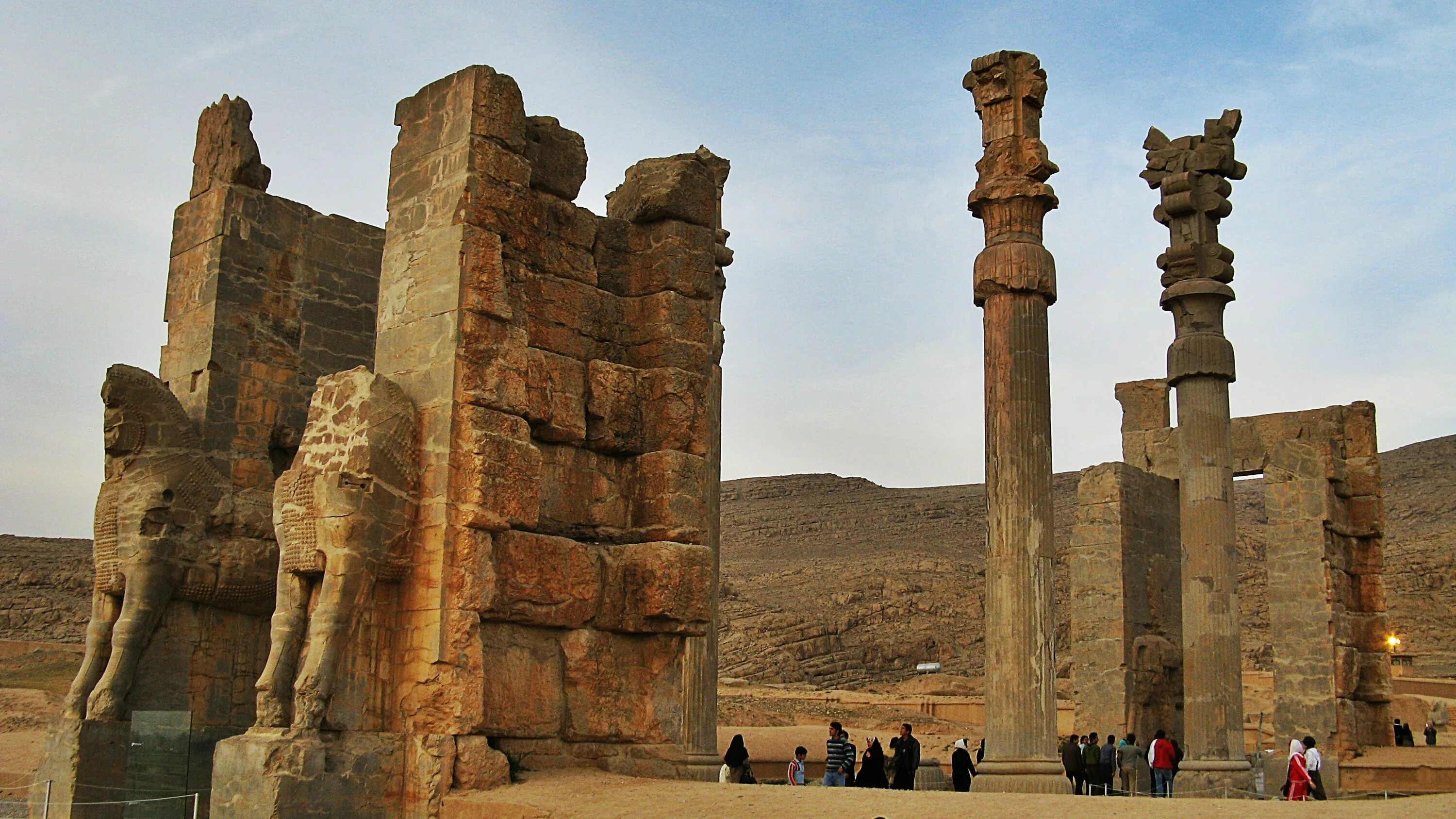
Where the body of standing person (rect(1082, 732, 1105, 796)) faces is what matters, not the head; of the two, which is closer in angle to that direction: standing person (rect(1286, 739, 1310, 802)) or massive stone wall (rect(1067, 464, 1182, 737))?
the massive stone wall

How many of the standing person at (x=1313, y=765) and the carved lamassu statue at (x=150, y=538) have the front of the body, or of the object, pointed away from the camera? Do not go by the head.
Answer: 0

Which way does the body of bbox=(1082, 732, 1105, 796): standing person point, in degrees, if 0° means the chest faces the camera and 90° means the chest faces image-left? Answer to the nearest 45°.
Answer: approximately 180°

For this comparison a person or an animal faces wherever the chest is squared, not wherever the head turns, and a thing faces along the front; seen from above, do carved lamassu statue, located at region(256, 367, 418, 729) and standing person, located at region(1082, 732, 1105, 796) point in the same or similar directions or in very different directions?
very different directions

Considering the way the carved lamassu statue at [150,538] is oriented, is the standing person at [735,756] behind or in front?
behind

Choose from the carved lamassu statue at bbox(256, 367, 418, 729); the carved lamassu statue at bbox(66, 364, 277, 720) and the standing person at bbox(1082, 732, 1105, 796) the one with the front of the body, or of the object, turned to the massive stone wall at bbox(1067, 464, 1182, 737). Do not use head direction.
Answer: the standing person

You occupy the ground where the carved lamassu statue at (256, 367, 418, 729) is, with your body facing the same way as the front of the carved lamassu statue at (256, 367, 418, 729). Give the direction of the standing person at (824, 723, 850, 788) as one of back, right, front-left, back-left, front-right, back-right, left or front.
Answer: back

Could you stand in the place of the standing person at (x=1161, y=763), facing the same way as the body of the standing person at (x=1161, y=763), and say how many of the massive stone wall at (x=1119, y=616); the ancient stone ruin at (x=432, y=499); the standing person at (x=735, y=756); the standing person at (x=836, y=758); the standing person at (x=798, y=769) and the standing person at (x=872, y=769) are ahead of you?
1

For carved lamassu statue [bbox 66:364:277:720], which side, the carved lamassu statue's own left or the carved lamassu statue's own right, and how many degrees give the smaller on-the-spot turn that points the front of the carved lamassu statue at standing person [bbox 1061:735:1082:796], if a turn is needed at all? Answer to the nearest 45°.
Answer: approximately 135° to the carved lamassu statue's own left

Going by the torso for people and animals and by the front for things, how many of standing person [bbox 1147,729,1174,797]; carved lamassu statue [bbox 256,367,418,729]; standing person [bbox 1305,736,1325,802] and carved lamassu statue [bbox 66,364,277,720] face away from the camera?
1

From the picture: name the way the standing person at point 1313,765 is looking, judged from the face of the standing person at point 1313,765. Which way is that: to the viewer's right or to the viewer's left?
to the viewer's left

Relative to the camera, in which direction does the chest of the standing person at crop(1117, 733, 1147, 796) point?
away from the camera
